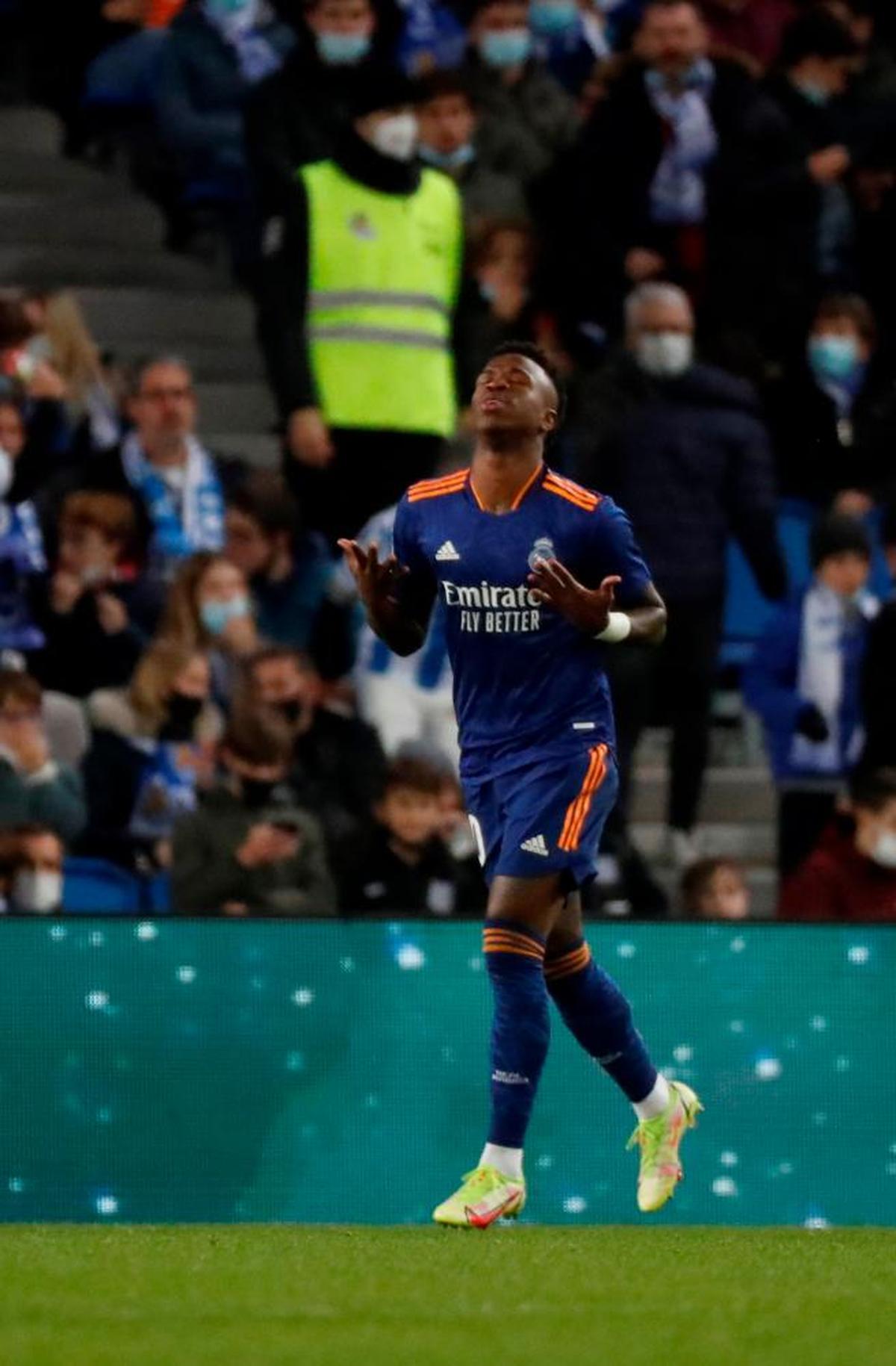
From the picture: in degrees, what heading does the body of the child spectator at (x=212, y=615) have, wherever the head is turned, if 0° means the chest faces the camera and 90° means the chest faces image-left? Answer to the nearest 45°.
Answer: approximately 315°

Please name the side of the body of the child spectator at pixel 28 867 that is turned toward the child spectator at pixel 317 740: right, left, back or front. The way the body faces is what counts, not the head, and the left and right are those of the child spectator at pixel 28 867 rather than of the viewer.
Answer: left

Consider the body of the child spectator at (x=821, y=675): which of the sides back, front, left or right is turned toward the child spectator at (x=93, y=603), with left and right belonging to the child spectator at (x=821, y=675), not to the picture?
right

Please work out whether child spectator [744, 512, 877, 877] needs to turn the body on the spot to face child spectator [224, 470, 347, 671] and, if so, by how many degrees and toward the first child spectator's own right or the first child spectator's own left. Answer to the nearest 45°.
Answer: approximately 135° to the first child spectator's own right

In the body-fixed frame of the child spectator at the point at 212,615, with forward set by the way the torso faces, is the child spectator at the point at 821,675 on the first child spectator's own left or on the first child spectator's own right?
on the first child spectator's own left

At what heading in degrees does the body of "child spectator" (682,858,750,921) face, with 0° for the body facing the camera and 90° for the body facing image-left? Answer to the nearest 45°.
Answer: approximately 315°

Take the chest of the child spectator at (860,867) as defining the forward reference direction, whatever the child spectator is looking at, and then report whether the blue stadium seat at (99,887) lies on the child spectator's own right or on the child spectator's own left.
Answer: on the child spectator's own right

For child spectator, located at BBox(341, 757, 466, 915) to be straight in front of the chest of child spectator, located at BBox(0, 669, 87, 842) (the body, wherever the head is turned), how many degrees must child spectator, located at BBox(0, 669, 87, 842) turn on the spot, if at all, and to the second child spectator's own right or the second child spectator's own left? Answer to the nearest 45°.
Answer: approximately 45° to the second child spectator's own left

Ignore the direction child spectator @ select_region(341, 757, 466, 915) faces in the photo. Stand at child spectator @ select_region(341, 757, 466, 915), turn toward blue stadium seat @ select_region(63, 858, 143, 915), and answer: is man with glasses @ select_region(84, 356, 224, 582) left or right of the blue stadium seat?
right

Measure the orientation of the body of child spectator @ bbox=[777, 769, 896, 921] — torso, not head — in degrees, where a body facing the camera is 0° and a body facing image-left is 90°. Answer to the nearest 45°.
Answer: approximately 315°
